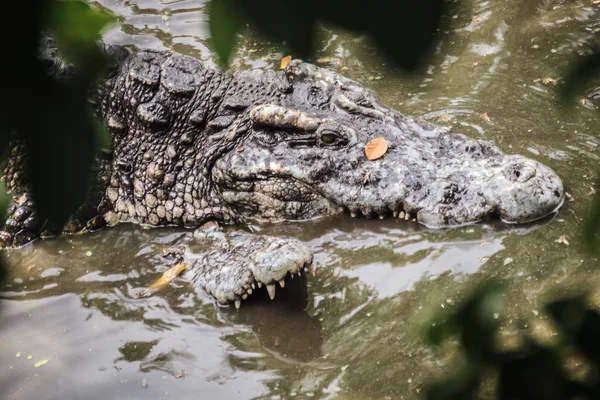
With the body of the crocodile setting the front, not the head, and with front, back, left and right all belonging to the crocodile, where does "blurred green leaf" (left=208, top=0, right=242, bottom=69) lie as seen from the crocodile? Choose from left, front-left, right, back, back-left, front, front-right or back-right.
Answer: right

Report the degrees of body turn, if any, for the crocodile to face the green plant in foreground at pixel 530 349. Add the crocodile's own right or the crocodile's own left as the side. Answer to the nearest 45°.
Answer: approximately 90° to the crocodile's own right

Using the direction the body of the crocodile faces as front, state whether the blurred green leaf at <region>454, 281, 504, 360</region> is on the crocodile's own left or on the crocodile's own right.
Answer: on the crocodile's own right

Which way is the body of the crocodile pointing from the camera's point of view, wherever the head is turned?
to the viewer's right

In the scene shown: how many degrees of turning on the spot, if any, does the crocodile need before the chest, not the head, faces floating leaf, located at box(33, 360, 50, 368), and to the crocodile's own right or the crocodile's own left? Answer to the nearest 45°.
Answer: approximately 135° to the crocodile's own right

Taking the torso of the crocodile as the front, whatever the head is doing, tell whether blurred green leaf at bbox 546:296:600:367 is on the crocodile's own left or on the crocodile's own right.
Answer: on the crocodile's own right

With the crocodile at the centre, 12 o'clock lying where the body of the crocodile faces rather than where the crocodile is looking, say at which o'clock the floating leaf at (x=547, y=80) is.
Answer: The floating leaf is roughly at 11 o'clock from the crocodile.

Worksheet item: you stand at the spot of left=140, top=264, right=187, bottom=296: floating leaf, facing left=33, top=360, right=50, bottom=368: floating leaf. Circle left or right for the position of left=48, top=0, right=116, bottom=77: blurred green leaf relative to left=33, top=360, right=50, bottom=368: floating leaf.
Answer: left
